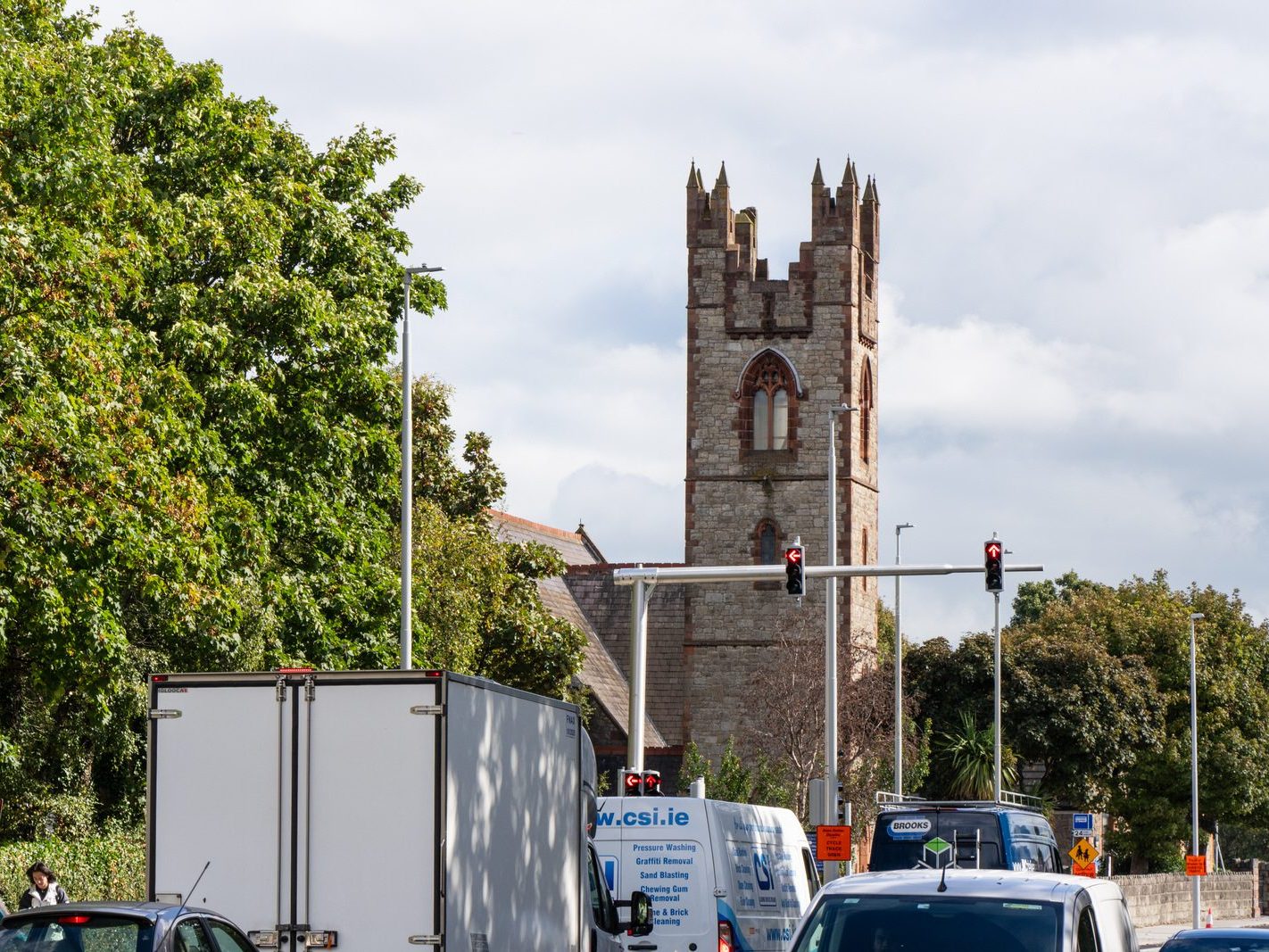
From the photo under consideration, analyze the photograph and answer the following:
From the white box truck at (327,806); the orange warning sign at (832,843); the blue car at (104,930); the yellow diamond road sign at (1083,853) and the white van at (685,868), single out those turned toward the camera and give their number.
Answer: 2

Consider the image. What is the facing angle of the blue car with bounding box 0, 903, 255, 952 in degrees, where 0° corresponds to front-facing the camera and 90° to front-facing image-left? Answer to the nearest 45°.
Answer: approximately 225°

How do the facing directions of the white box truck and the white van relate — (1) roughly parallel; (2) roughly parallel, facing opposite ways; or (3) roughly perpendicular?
roughly parallel

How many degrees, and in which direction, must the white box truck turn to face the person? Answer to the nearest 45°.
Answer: approximately 45° to its left

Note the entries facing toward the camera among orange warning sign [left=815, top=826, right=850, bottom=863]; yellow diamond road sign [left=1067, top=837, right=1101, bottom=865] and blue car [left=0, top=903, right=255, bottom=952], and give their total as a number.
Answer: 2

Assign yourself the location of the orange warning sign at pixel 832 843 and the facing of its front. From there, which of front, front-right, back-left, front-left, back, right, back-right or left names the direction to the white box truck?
front

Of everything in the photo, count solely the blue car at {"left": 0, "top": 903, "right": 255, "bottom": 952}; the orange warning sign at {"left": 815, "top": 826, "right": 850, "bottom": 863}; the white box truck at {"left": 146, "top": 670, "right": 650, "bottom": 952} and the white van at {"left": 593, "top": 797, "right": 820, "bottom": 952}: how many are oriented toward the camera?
1

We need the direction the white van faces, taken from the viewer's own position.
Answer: facing away from the viewer and to the right of the viewer

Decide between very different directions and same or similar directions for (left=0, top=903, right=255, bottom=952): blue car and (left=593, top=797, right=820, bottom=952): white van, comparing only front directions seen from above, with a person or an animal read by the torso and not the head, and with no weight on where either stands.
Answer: same or similar directions

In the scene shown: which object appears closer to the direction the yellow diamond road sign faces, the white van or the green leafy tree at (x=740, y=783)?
the white van

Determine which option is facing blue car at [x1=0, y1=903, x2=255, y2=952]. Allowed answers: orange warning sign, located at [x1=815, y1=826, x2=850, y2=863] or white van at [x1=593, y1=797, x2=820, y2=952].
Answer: the orange warning sign

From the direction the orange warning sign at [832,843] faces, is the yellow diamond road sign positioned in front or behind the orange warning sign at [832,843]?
behind

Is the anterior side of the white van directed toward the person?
no

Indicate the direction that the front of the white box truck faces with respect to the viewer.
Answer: facing away from the viewer and to the right of the viewer

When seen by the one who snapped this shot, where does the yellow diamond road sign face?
facing the viewer

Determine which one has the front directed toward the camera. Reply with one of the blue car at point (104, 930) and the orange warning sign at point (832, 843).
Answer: the orange warning sign

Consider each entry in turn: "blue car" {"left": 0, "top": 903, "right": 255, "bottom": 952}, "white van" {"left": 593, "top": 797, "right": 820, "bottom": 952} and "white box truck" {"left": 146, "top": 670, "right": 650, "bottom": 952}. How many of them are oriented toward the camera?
0

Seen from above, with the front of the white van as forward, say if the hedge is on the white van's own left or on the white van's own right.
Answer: on the white van's own left
